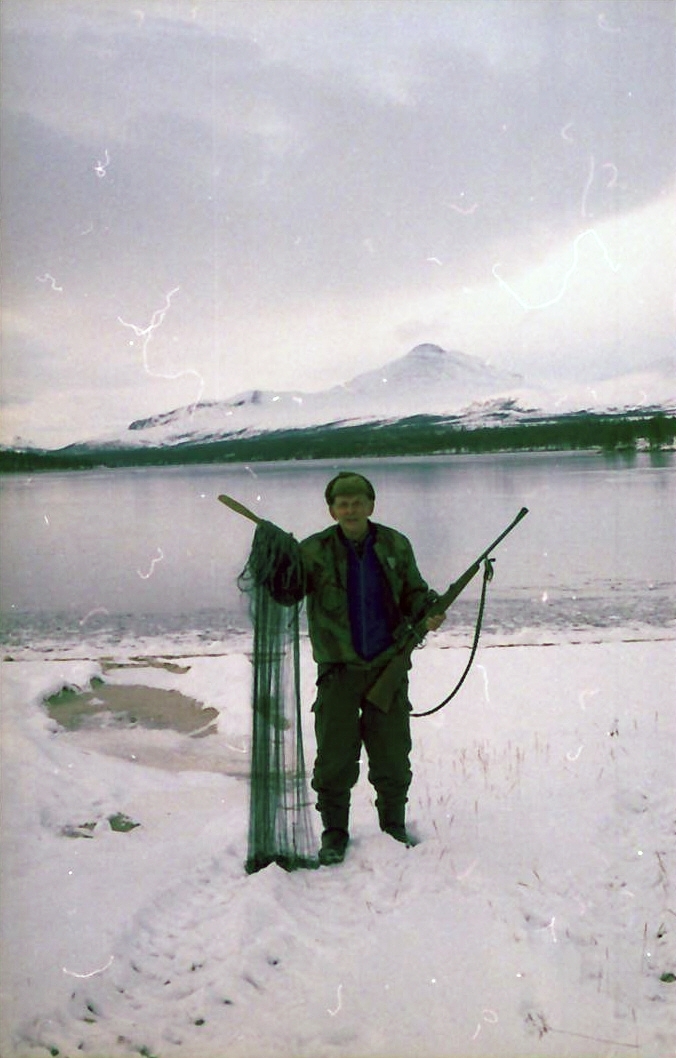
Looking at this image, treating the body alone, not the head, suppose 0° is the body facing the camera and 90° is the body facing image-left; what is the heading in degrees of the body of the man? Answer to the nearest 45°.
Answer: approximately 0°
